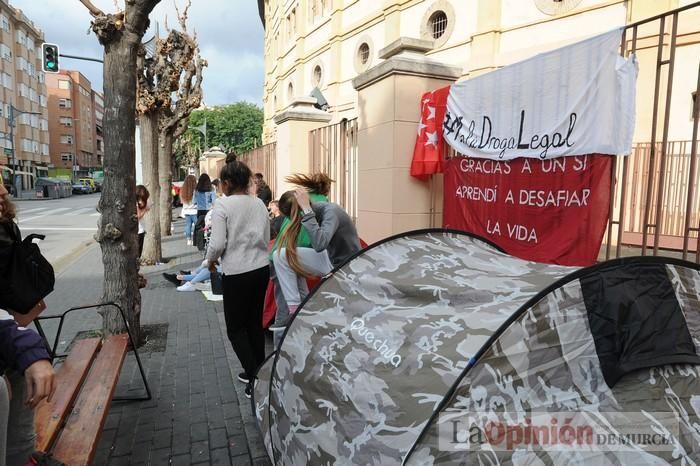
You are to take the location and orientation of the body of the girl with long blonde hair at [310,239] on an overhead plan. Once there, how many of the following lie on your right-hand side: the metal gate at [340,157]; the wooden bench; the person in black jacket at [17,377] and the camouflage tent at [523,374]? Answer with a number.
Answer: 1

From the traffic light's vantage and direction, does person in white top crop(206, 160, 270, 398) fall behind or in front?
in front

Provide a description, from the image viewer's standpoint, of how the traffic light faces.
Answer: facing the viewer

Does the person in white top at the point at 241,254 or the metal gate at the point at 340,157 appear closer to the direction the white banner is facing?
the person in white top

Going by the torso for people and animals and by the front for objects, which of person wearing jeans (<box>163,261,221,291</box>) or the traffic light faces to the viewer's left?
the person wearing jeans

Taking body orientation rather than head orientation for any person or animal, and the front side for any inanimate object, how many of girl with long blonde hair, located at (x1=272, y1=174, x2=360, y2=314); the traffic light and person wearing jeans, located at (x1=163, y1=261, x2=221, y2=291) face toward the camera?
1

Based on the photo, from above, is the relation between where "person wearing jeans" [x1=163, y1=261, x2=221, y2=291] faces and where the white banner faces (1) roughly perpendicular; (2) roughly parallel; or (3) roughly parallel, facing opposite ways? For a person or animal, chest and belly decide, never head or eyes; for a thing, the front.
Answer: roughly parallel

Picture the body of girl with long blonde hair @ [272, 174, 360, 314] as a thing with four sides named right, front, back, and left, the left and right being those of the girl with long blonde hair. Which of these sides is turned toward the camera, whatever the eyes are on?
left

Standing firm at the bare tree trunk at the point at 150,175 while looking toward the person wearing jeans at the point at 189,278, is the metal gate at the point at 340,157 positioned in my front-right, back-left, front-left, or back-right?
front-left

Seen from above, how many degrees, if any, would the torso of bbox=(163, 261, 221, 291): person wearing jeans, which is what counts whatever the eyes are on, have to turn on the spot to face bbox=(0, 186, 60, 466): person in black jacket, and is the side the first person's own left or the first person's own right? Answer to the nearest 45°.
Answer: approximately 90° to the first person's own left

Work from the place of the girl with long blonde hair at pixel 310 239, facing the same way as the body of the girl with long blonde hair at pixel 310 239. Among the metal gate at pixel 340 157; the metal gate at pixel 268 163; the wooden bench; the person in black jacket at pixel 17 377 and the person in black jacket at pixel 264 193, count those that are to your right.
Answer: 3

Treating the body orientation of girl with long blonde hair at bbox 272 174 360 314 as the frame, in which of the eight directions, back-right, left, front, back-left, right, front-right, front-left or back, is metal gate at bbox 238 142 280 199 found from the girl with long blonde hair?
right

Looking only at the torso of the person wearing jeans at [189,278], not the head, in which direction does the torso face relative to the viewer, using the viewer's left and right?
facing to the left of the viewer

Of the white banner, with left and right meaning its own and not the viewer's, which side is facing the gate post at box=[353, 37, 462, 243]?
right

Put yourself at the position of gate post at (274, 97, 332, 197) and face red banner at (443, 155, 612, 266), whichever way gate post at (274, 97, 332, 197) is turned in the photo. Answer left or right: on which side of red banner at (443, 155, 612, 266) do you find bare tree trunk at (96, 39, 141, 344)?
right

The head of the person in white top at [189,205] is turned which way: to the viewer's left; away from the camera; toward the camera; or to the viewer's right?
away from the camera

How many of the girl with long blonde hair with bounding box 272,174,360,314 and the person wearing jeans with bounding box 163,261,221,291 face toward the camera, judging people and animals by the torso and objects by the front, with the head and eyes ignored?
0
